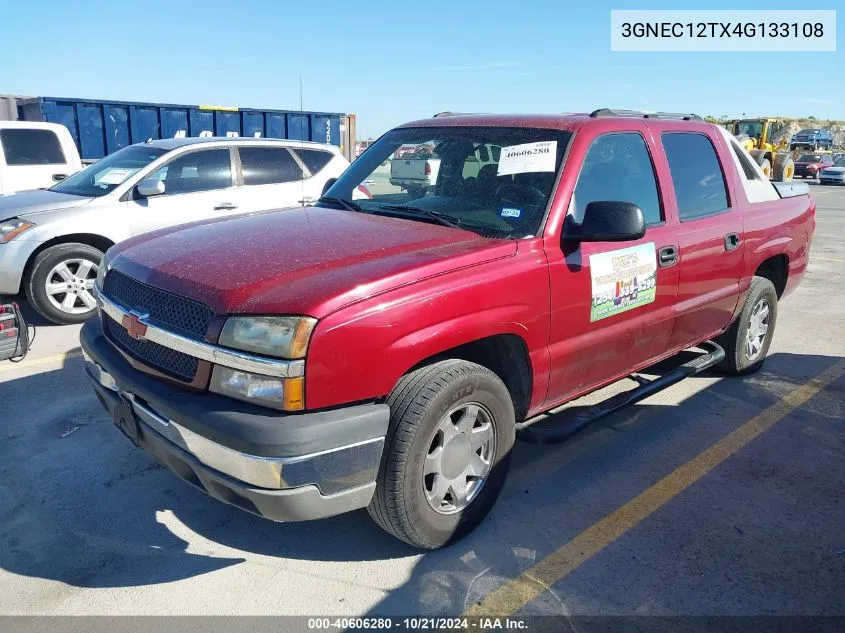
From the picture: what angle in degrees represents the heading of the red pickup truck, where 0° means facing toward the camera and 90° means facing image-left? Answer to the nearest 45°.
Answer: approximately 45°

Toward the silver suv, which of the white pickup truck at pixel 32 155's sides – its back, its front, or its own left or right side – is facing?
left

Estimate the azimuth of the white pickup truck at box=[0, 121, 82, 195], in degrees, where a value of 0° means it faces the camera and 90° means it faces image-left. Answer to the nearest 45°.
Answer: approximately 90°

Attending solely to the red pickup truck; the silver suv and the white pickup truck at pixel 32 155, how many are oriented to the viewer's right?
0

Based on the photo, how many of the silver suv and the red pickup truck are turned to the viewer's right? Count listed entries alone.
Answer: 0

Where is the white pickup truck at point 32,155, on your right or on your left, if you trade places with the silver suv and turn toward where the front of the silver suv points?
on your right

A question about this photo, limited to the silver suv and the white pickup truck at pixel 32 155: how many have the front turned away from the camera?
0

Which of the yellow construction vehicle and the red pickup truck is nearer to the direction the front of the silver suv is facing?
the red pickup truck
